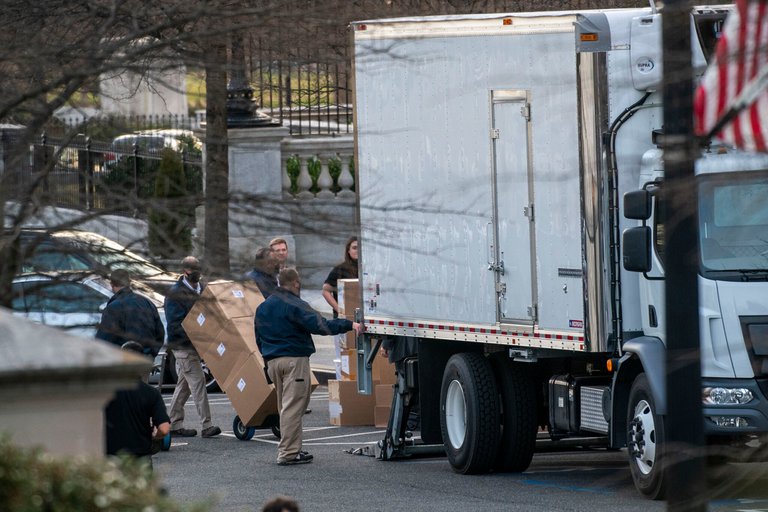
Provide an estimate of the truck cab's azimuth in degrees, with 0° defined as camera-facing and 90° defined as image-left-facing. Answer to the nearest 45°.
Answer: approximately 315°

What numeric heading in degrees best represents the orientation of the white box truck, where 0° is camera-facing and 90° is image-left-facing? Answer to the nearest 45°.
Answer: approximately 315°

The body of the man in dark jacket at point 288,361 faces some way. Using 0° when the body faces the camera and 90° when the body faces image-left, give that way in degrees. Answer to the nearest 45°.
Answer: approximately 225°

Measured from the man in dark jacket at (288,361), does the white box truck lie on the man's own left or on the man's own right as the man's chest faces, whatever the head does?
on the man's own right

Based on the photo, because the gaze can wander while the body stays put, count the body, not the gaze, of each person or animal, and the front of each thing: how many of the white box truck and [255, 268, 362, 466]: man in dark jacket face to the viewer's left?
0
